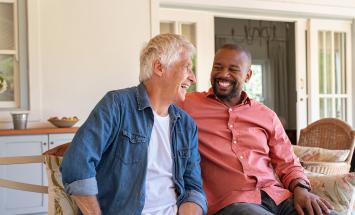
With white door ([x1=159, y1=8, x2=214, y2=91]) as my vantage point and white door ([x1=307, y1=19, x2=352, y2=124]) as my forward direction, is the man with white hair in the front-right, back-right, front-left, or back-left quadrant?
back-right

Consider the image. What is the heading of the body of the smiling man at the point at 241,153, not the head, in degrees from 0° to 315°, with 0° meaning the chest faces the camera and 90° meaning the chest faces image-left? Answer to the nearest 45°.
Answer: approximately 0°

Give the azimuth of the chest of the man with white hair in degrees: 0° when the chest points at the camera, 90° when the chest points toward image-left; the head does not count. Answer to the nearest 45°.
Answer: approximately 315°

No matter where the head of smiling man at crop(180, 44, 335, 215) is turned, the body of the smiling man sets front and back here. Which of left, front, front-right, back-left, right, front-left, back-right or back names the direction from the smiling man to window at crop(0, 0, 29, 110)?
back-right

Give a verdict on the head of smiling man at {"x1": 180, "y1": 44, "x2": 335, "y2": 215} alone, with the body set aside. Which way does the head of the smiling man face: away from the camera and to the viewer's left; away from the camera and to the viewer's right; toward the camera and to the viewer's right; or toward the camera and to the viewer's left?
toward the camera and to the viewer's left

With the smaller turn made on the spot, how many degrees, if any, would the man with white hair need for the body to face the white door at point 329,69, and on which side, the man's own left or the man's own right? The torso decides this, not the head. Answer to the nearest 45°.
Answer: approximately 90° to the man's own left

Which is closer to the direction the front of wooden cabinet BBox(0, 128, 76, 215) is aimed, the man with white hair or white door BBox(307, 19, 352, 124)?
the man with white hair

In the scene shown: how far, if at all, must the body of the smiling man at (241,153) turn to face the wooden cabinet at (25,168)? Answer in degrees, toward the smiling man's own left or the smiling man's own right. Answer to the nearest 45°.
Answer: approximately 135° to the smiling man's own right

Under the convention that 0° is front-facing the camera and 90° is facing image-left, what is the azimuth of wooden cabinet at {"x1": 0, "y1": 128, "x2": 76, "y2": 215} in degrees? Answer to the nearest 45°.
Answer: approximately 0°

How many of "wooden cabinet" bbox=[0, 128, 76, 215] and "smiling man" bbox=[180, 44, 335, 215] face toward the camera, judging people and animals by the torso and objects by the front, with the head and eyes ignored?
2

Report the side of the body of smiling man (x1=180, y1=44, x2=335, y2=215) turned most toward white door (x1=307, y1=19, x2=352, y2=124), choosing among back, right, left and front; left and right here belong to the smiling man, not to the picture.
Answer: back

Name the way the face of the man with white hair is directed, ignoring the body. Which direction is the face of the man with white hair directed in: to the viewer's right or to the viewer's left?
to the viewer's right
